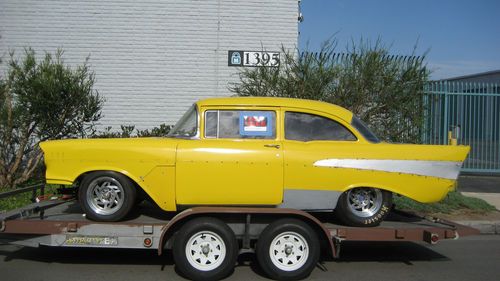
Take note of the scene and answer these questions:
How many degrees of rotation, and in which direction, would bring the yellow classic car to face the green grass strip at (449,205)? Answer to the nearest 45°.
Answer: approximately 135° to its right

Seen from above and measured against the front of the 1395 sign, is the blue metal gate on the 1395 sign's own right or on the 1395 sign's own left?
on the 1395 sign's own left

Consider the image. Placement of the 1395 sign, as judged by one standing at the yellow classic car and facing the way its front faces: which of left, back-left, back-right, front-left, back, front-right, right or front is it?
right

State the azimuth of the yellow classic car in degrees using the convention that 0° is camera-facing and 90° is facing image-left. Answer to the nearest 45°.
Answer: approximately 90°

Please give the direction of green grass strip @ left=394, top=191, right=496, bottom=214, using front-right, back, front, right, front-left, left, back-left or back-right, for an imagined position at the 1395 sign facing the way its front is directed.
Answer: front-left

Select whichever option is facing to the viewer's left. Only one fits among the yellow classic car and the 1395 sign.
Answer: the yellow classic car

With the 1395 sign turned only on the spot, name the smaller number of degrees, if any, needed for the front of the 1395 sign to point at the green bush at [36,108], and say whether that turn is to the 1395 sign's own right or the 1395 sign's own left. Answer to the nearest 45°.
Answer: approximately 45° to the 1395 sign's own right

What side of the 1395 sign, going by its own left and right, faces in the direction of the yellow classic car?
front

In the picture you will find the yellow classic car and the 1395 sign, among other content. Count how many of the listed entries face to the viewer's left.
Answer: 1

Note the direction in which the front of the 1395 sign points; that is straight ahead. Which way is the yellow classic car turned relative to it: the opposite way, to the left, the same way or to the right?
to the right

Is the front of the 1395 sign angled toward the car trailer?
yes
